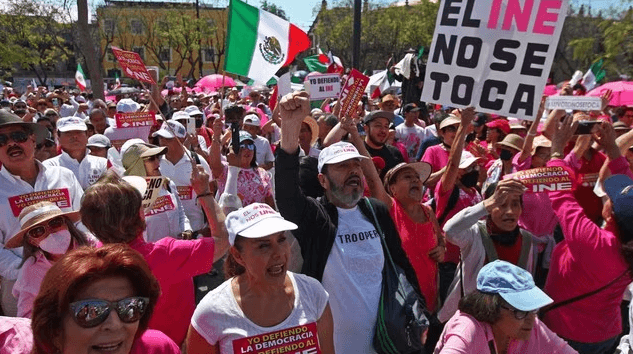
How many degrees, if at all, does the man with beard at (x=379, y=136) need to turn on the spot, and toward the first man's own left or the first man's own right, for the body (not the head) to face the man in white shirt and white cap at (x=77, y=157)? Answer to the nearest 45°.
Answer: approximately 135° to the first man's own right

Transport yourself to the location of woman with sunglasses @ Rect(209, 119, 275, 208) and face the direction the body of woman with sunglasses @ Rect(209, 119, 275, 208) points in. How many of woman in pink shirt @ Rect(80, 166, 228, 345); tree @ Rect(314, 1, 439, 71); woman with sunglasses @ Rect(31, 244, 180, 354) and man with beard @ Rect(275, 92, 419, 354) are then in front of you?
3

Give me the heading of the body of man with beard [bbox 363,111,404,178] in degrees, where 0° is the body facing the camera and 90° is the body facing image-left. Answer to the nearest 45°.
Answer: approximately 315°

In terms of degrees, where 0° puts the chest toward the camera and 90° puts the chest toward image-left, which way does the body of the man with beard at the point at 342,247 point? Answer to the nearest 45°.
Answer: approximately 315°

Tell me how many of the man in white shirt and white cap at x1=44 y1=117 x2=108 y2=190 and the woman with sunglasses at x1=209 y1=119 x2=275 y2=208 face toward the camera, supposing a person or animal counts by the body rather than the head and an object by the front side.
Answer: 2

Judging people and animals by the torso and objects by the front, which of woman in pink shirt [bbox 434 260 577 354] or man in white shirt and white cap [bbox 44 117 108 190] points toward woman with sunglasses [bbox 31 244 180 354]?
the man in white shirt and white cap

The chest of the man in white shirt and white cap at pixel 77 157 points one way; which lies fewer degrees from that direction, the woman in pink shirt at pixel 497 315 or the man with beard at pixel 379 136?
the woman in pink shirt

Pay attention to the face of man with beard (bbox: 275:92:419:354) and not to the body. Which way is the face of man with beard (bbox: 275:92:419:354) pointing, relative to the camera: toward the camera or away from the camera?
toward the camera

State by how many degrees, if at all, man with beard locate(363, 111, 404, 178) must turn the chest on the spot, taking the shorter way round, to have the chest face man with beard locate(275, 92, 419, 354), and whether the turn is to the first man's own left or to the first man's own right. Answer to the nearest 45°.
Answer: approximately 45° to the first man's own right

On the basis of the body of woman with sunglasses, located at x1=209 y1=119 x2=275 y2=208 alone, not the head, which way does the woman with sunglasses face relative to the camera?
toward the camera

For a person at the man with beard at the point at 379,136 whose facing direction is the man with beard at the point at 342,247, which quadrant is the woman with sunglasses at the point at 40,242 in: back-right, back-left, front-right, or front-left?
front-right

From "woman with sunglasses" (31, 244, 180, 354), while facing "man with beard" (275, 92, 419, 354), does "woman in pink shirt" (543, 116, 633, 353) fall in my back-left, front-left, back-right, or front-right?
front-right

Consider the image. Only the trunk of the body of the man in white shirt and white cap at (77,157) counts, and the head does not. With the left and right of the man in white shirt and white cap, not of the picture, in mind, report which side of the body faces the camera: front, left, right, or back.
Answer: front

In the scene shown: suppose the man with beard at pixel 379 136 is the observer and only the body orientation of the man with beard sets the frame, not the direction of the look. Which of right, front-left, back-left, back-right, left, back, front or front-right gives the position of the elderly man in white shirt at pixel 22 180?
right

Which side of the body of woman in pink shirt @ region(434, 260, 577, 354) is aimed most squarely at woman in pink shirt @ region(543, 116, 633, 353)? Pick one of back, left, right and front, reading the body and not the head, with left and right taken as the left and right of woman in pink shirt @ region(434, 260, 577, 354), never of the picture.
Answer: left

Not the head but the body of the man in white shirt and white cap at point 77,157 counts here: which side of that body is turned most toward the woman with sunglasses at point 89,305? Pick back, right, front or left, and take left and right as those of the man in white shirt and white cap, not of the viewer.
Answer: front

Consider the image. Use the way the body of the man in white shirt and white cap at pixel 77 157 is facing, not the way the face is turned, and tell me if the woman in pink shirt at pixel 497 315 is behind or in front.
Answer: in front

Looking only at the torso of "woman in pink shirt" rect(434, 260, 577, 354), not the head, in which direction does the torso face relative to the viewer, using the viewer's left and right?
facing the viewer and to the right of the viewer

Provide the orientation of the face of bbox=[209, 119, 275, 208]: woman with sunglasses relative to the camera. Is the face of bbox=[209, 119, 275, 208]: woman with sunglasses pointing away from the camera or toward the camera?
toward the camera
